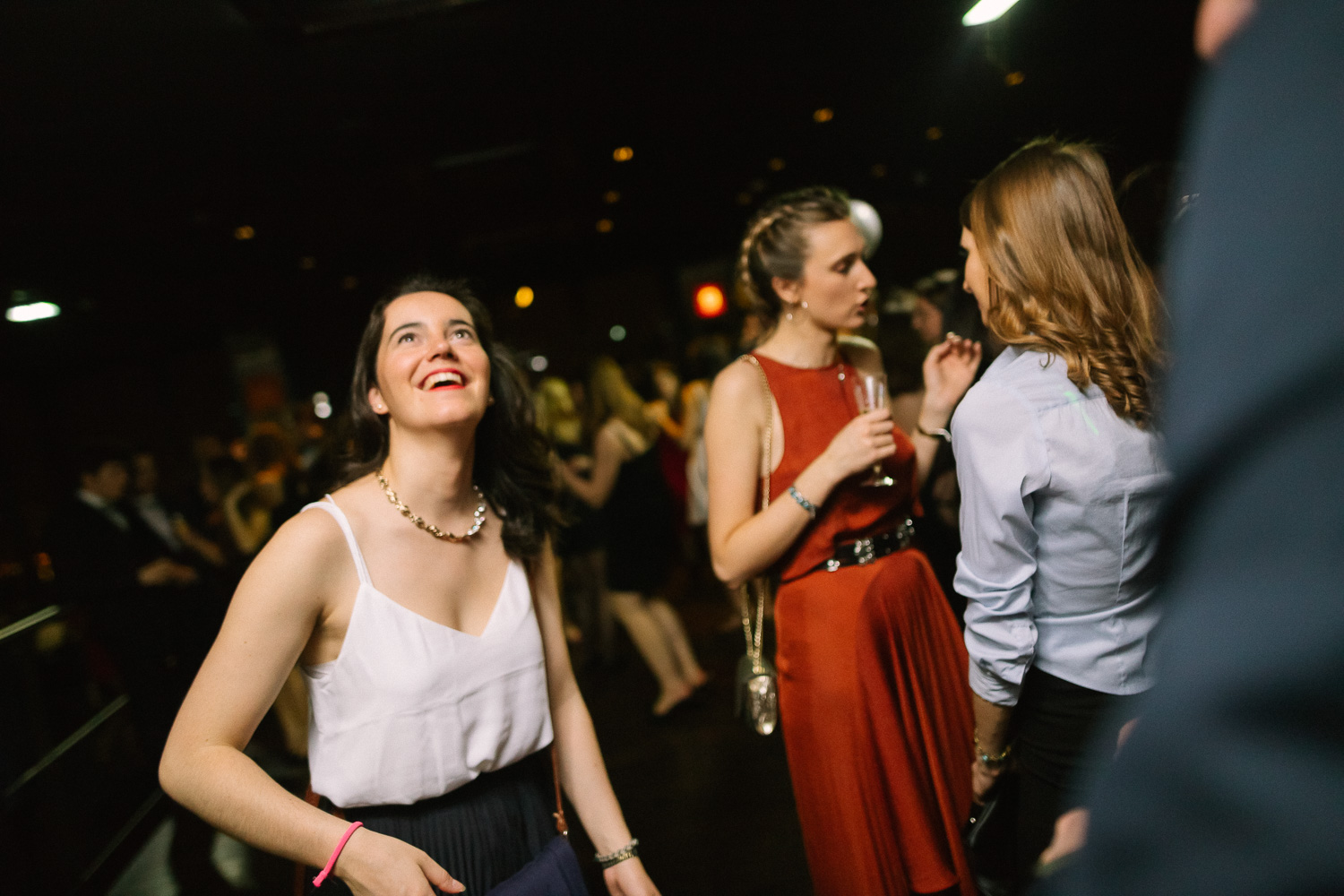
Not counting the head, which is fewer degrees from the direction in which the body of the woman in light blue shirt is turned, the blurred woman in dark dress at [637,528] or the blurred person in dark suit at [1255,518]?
the blurred woman in dark dress

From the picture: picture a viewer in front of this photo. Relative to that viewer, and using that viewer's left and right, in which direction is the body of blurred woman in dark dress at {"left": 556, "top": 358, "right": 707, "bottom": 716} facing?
facing away from the viewer and to the left of the viewer

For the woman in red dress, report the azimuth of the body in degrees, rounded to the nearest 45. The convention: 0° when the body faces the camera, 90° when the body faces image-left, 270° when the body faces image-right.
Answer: approximately 315°

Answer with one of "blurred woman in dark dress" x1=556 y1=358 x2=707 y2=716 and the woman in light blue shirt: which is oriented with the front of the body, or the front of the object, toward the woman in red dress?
the woman in light blue shirt

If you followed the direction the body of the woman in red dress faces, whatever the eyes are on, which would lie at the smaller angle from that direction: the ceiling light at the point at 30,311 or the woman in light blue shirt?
the woman in light blue shirt

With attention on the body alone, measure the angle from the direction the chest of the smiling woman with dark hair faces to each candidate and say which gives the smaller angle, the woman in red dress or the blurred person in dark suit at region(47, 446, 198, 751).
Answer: the woman in red dress

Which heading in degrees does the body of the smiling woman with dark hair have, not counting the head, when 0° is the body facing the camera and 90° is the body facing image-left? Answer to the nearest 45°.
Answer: approximately 315°

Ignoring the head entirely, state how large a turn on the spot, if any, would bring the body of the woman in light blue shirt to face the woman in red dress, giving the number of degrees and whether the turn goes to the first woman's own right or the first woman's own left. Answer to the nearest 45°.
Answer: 0° — they already face them

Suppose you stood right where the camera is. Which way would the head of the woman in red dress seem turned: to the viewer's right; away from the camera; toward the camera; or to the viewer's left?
to the viewer's right

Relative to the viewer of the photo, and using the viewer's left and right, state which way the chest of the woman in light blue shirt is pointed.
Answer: facing away from the viewer and to the left of the viewer

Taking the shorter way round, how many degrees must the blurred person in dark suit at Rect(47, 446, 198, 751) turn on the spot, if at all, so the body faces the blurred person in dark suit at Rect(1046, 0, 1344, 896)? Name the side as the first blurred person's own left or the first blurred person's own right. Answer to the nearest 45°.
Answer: approximately 45° to the first blurred person's own right

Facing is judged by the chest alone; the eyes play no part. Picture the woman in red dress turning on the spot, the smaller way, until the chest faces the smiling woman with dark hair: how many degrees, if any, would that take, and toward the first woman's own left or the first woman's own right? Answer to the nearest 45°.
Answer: approximately 90° to the first woman's own right

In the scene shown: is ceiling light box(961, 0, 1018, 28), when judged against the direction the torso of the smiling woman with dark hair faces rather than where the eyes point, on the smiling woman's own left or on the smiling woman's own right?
on the smiling woman's own left
